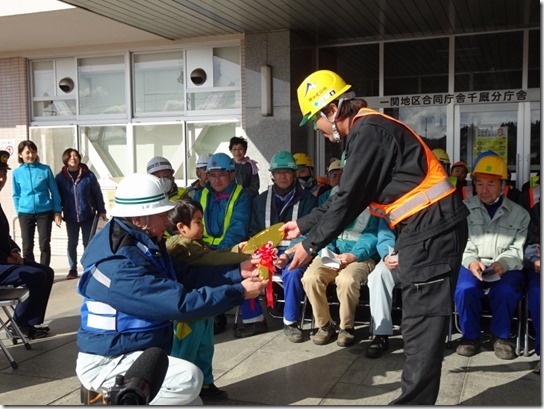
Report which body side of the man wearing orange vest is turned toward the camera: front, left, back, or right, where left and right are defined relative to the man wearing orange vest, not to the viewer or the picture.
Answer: left

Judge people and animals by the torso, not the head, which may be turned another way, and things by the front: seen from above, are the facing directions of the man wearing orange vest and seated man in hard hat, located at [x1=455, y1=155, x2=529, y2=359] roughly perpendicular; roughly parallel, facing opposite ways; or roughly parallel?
roughly perpendicular

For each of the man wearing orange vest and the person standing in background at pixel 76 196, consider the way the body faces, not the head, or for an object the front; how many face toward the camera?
1

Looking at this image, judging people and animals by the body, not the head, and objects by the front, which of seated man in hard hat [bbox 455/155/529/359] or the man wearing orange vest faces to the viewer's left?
the man wearing orange vest

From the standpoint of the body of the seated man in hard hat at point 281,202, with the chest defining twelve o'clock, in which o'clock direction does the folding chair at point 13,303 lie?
The folding chair is roughly at 2 o'clock from the seated man in hard hat.

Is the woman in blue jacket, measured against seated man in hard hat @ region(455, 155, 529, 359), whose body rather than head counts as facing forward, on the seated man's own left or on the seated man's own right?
on the seated man's own right

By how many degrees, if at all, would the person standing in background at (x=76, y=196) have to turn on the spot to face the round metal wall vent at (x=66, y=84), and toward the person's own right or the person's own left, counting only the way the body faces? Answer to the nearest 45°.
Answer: approximately 180°

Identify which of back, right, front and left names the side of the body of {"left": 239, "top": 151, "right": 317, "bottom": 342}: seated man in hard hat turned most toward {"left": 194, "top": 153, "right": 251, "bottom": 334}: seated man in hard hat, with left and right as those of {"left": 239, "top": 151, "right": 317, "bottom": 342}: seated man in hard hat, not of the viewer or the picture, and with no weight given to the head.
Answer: right

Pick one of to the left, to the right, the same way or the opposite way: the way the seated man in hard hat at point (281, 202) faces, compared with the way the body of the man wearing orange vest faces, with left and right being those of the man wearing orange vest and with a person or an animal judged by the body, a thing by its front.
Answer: to the left
